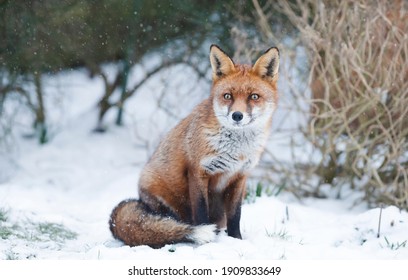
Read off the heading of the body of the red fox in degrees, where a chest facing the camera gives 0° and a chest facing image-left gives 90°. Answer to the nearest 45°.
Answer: approximately 315°

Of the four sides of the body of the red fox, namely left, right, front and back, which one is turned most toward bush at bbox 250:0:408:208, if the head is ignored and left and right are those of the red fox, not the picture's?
left
